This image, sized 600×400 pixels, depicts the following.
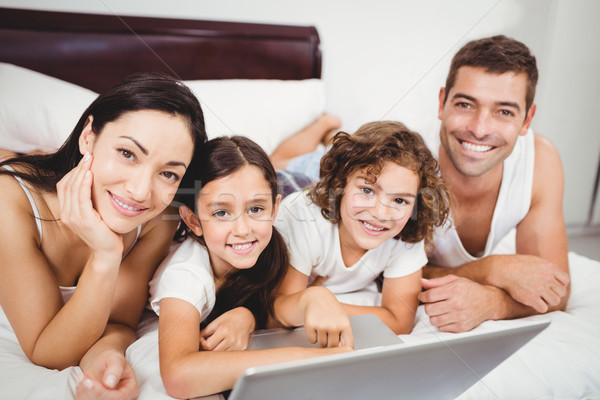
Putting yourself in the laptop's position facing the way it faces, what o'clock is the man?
The man is roughly at 2 o'clock from the laptop.

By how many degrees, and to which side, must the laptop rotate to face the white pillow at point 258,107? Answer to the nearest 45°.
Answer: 0° — it already faces it

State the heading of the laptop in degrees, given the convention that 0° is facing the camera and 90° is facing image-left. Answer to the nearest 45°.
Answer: approximately 135°

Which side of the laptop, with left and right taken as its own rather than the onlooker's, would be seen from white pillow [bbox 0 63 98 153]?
front
